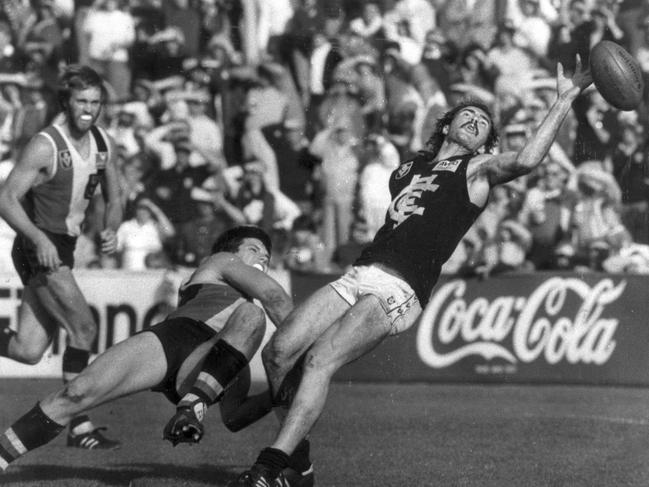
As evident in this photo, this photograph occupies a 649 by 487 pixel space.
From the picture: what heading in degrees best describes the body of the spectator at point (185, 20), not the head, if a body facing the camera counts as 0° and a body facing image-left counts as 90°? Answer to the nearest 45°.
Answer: approximately 0°

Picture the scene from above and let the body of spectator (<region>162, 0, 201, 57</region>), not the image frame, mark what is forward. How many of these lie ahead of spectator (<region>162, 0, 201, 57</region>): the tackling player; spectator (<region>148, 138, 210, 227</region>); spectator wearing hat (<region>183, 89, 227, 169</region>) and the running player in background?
4

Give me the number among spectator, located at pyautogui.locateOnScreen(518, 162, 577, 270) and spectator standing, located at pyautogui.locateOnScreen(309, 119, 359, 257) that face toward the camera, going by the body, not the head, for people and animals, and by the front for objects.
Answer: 2

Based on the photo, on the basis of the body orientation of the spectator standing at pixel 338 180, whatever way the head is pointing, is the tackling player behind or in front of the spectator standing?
in front

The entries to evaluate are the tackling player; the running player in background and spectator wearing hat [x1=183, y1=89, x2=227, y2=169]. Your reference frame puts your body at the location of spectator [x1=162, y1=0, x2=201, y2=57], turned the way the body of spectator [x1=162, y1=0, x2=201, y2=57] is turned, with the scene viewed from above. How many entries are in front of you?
3
